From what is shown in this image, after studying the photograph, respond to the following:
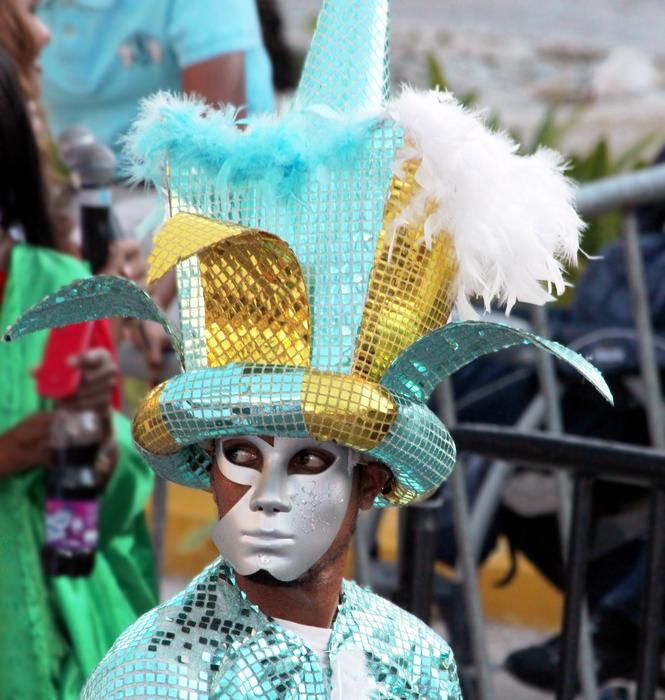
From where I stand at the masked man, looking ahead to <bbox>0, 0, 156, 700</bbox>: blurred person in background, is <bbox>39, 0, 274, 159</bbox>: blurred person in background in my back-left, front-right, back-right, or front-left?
front-right

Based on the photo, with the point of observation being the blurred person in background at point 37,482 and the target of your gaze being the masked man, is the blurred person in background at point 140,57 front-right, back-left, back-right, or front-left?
back-left

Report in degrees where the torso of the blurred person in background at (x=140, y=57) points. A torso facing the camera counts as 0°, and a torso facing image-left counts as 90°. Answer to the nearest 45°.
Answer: approximately 45°

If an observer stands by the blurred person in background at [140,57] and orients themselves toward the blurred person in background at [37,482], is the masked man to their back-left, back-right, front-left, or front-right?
front-left

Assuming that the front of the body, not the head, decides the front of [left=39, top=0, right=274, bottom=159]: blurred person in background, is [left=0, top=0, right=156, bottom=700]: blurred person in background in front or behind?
in front

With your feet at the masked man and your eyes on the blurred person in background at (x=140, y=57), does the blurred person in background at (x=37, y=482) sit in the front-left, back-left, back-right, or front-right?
front-left

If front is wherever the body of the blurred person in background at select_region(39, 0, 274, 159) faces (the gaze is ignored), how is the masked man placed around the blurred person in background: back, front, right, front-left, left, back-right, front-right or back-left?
front-left
